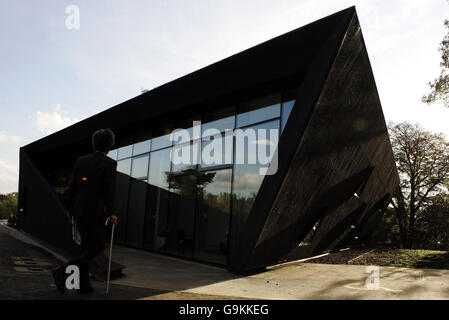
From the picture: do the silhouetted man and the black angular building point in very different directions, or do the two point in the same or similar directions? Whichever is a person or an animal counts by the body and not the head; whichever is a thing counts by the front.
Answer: very different directions

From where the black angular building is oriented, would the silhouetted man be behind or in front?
in front

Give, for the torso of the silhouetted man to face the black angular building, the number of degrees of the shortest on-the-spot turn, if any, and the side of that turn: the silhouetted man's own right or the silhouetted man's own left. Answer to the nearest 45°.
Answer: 0° — they already face it

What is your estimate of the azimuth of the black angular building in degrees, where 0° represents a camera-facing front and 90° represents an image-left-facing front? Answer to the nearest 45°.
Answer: approximately 45°

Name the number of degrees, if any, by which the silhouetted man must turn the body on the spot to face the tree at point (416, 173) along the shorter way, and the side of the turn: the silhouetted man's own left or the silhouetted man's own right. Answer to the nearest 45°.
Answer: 0° — they already face it

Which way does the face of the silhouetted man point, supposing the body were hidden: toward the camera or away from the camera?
away from the camera

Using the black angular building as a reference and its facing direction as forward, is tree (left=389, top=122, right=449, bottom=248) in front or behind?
behind
